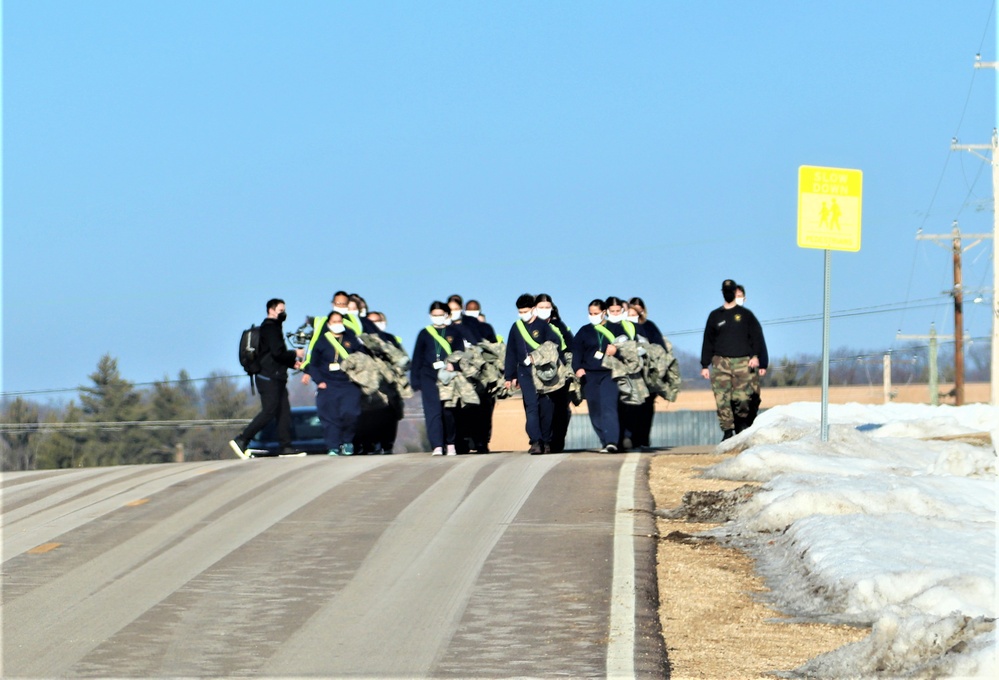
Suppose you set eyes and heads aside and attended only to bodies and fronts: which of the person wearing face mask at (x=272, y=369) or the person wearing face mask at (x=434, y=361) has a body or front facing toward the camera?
the person wearing face mask at (x=434, y=361)

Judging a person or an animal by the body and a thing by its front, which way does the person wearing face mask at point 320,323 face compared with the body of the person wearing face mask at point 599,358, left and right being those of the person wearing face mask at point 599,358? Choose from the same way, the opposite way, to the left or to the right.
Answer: the same way

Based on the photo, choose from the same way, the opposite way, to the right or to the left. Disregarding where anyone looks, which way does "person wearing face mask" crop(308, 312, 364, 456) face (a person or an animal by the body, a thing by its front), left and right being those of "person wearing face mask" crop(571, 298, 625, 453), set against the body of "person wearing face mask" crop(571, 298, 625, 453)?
the same way

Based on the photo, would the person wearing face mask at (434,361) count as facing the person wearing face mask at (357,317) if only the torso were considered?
no

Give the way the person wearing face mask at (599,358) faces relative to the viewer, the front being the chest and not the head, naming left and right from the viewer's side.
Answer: facing the viewer

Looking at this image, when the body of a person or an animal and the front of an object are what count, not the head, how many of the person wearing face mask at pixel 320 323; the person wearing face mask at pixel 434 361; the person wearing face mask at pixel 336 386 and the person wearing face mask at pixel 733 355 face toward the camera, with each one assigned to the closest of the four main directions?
4

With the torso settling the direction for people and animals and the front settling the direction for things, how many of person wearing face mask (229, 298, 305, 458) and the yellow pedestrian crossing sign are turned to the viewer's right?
1

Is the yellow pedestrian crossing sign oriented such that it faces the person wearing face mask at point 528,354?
no

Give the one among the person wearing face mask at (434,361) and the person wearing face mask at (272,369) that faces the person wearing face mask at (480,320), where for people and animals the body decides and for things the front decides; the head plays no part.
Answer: the person wearing face mask at (272,369)

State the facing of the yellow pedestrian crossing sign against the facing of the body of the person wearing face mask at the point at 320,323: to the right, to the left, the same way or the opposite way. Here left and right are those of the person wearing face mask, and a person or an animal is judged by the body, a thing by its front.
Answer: the same way

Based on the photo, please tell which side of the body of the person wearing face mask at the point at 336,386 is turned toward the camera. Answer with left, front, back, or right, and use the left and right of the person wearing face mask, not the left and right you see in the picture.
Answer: front

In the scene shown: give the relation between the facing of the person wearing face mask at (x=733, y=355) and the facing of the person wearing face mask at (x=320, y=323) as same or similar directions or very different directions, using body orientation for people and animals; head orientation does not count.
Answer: same or similar directions

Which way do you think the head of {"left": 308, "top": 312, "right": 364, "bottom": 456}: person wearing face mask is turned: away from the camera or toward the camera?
toward the camera

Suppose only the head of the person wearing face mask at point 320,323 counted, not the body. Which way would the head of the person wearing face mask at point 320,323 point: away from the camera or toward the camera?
toward the camera

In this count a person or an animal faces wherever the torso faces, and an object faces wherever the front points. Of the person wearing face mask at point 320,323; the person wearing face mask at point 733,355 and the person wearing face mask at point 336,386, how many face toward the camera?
3
